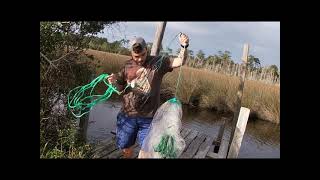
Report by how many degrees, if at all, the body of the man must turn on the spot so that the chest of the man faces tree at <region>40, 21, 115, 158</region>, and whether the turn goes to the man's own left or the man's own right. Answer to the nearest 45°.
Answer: approximately 135° to the man's own right

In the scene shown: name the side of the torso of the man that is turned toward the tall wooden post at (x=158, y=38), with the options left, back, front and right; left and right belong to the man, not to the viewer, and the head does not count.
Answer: back

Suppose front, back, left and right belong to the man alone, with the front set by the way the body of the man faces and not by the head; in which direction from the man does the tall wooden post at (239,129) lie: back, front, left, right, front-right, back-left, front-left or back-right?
back-left

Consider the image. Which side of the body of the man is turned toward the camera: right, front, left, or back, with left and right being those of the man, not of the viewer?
front
